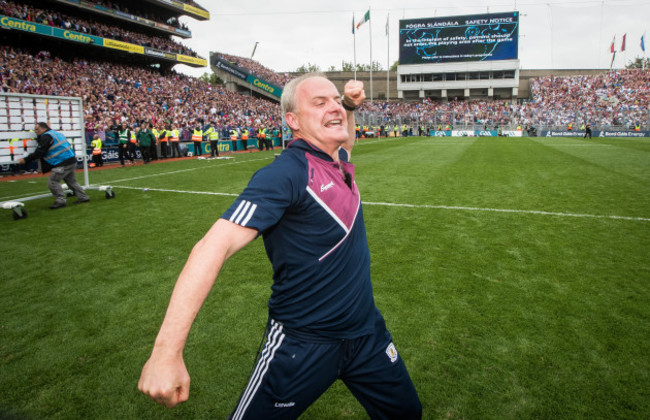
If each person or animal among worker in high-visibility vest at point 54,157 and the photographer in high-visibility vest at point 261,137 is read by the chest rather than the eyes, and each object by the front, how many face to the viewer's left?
1

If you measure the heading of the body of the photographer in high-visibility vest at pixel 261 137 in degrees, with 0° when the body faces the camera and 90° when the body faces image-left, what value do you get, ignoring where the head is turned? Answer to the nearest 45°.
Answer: approximately 0°

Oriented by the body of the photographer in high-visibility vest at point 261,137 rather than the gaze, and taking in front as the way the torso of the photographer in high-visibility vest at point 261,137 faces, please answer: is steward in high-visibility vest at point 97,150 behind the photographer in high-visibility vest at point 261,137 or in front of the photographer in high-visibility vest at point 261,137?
in front

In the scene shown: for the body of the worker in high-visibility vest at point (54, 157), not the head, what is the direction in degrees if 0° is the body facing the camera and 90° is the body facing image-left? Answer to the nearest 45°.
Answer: approximately 90°

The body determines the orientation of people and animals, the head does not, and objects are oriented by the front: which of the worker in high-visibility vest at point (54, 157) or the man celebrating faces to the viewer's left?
the worker in high-visibility vest

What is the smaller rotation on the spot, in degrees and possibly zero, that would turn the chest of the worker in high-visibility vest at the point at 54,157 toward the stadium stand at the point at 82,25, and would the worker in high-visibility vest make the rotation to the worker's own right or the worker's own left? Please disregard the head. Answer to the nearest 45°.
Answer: approximately 90° to the worker's own right

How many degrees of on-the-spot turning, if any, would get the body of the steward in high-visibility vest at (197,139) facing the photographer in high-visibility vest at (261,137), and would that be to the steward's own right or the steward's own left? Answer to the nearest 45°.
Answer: approximately 135° to the steward's own left
